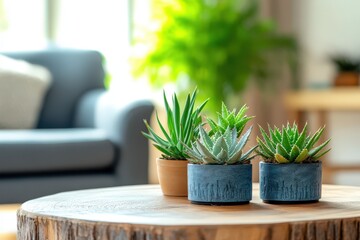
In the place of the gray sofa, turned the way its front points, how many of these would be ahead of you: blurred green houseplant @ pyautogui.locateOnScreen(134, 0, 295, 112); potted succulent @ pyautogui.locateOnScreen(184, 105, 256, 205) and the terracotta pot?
2

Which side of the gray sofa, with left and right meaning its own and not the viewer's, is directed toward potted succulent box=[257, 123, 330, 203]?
front

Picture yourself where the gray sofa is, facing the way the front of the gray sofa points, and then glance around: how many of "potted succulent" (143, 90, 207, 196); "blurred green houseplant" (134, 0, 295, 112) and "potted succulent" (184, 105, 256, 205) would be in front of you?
2

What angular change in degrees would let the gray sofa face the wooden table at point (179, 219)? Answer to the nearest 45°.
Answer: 0° — it already faces it

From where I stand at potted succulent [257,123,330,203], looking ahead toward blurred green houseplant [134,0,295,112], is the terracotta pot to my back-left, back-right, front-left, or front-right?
front-left

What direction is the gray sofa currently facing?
toward the camera

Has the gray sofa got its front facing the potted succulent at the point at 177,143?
yes

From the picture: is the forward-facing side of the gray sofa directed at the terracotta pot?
yes

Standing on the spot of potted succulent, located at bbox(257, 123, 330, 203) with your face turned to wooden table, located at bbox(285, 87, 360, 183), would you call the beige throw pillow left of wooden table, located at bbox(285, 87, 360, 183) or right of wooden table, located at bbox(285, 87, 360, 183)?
left

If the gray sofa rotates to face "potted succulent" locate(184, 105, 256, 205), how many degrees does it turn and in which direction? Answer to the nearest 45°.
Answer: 0° — it already faces it

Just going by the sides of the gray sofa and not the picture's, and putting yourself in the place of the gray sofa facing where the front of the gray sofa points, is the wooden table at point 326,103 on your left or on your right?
on your left
